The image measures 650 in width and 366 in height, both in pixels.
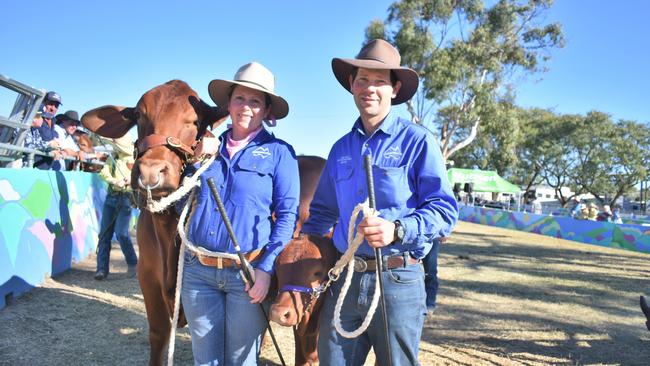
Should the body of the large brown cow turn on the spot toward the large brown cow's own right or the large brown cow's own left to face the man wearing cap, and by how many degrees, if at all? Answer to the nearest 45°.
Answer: approximately 90° to the large brown cow's own right

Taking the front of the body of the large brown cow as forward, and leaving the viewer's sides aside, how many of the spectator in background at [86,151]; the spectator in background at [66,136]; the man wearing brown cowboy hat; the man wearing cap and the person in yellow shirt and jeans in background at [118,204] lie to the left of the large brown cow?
1

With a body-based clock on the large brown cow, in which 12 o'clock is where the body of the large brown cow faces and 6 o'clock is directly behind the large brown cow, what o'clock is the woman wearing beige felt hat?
The woman wearing beige felt hat is roughly at 9 o'clock from the large brown cow.

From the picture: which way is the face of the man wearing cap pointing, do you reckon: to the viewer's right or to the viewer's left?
to the viewer's right

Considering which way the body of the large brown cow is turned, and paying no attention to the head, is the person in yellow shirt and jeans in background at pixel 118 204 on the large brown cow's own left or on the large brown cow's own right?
on the large brown cow's own right

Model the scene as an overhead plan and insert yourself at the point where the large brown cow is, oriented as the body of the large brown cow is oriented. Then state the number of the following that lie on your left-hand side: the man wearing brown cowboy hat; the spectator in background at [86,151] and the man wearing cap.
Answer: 1

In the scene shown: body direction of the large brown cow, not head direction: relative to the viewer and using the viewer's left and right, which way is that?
facing the viewer and to the left of the viewer

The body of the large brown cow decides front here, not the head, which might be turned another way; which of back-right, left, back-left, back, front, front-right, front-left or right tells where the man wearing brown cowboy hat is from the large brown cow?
left

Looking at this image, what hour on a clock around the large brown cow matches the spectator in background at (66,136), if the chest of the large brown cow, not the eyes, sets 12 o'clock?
The spectator in background is roughly at 4 o'clock from the large brown cow.

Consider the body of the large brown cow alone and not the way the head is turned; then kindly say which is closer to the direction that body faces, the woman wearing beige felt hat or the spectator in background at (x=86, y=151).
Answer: the woman wearing beige felt hat

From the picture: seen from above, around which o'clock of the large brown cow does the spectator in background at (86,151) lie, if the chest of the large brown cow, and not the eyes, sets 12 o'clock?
The spectator in background is roughly at 4 o'clock from the large brown cow.

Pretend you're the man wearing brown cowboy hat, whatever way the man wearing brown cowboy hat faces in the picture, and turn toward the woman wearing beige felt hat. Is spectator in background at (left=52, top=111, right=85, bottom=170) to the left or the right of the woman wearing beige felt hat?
right
